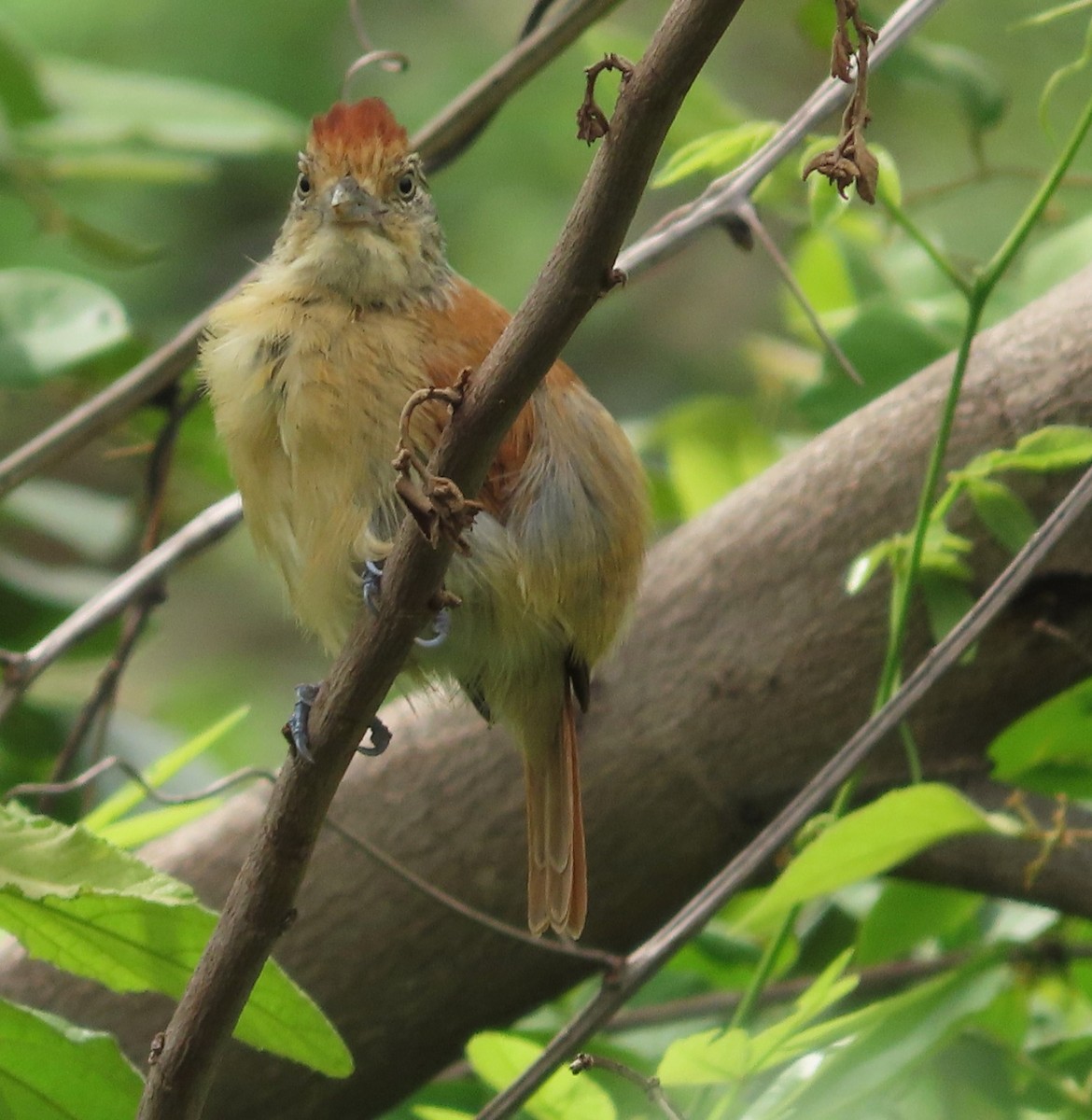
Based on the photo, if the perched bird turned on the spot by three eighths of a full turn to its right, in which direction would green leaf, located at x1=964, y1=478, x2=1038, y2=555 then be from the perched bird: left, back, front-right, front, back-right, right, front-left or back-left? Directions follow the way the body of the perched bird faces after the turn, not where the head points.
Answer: right

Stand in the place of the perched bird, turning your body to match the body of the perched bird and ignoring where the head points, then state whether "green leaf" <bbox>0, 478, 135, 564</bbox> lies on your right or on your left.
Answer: on your right

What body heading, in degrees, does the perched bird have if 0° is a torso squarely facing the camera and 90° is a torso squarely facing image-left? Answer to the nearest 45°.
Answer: approximately 45°

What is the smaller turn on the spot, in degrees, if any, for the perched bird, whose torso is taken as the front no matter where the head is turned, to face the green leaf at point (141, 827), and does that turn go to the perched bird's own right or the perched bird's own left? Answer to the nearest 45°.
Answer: approximately 45° to the perched bird's own right

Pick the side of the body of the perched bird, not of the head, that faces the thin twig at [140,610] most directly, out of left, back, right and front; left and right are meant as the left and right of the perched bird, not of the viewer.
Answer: right
